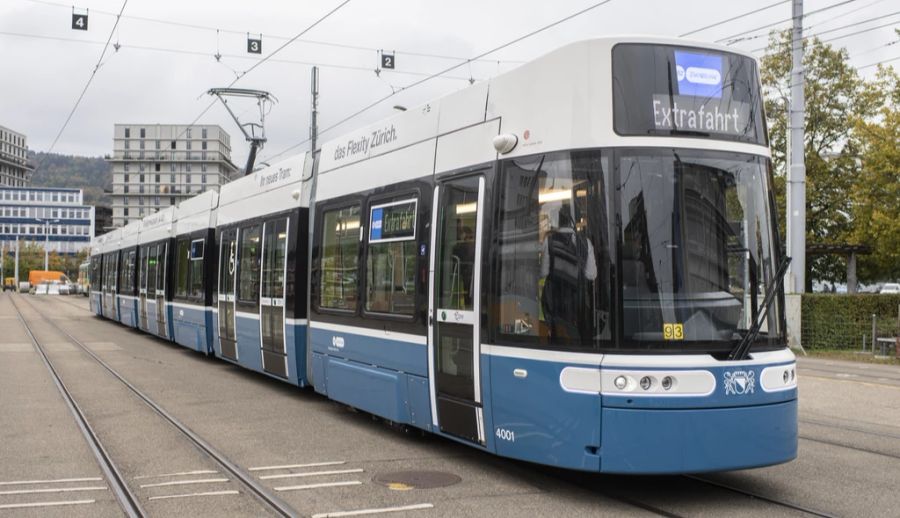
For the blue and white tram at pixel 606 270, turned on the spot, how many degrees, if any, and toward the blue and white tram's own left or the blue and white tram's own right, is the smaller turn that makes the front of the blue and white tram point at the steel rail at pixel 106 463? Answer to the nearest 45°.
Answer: approximately 135° to the blue and white tram's own right

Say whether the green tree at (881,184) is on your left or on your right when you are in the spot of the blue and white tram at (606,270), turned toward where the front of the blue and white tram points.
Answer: on your left

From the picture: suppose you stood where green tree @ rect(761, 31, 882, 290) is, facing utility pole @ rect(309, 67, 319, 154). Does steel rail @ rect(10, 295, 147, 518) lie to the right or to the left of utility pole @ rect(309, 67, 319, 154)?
left

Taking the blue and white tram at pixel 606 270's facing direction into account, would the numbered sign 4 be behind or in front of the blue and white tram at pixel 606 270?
behind

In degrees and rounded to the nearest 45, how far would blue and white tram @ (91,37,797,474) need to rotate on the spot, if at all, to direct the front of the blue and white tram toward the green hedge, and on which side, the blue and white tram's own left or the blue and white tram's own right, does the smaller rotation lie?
approximately 90° to the blue and white tram's own left

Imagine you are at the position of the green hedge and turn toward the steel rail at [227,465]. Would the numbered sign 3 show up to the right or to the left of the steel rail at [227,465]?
right

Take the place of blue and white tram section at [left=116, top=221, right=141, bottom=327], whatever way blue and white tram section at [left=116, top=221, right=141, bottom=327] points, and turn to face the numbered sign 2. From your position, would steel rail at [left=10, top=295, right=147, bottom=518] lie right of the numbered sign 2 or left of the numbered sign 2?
right

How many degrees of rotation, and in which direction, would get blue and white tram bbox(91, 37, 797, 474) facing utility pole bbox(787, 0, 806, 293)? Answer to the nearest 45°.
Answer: approximately 90° to its left

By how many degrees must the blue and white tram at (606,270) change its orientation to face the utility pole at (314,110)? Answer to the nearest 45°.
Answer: approximately 135° to its left

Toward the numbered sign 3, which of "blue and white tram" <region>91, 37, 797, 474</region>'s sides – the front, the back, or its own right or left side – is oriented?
back

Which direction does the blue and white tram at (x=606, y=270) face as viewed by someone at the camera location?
facing the viewer and to the right of the viewer
